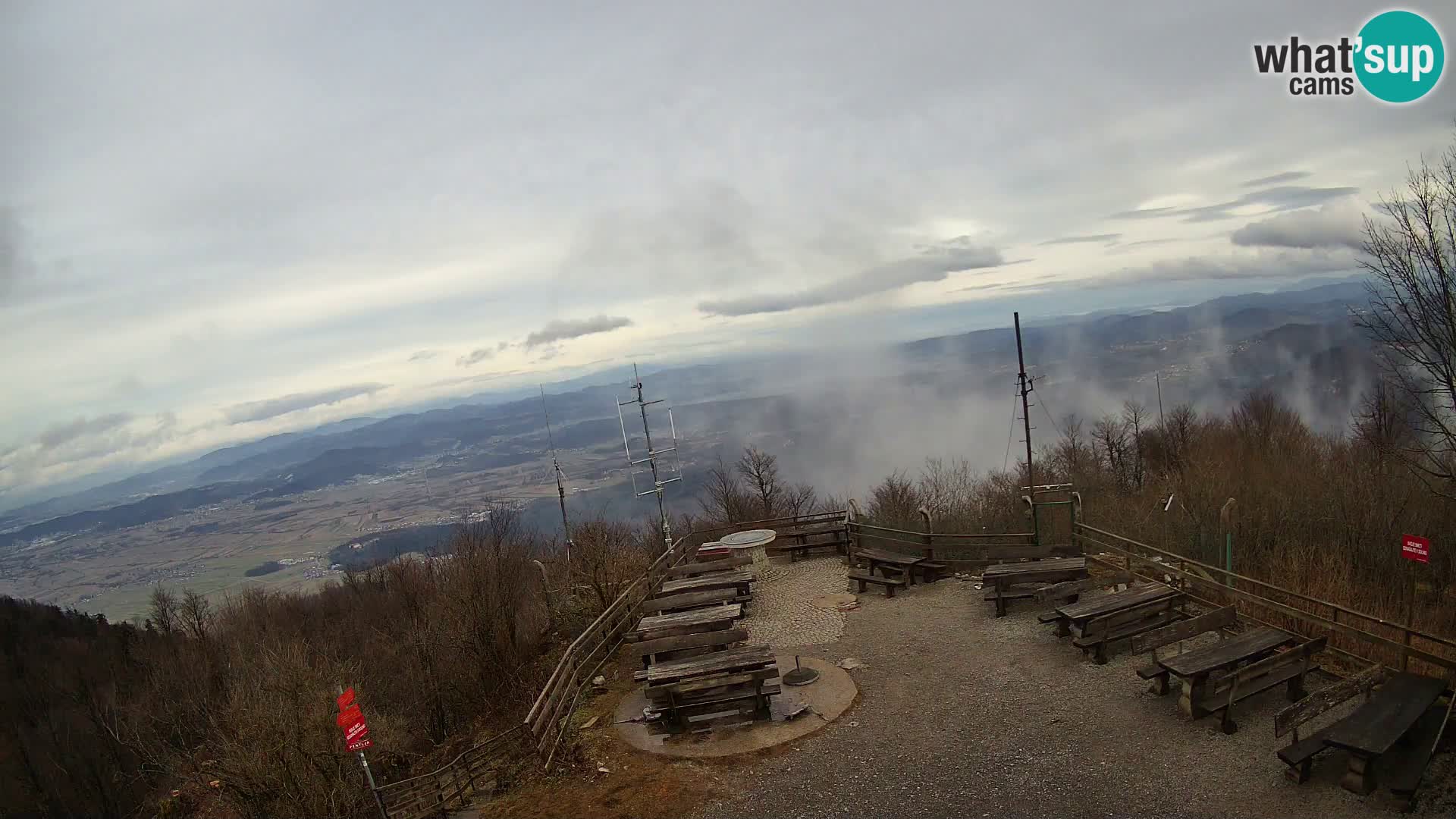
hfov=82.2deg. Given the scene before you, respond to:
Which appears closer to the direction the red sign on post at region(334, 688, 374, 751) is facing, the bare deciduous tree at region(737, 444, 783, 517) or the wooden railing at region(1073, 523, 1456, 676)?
the wooden railing

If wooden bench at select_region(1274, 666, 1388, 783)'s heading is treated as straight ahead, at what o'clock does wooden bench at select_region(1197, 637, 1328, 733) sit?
wooden bench at select_region(1197, 637, 1328, 733) is roughly at 7 o'clock from wooden bench at select_region(1274, 666, 1388, 783).

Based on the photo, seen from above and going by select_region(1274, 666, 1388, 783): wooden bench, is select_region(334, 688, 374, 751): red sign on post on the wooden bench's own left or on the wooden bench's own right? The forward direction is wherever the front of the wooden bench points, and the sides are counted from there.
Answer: on the wooden bench's own right

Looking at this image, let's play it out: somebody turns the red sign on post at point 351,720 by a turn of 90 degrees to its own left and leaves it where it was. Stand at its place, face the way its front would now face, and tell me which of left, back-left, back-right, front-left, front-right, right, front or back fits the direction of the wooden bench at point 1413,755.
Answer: front-right

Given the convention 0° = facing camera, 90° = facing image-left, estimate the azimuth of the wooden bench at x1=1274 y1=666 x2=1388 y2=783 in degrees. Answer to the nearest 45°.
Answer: approximately 315°

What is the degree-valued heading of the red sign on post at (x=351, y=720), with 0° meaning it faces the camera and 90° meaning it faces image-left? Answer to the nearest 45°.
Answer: approximately 0°

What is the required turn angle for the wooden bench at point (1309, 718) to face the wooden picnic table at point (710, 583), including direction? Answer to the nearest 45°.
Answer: approximately 135° to its right

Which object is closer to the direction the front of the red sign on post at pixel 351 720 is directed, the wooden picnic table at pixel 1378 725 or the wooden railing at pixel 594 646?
the wooden picnic table

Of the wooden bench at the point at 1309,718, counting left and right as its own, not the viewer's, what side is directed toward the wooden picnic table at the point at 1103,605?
back
